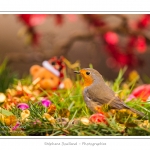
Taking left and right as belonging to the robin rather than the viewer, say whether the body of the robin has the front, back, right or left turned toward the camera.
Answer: left

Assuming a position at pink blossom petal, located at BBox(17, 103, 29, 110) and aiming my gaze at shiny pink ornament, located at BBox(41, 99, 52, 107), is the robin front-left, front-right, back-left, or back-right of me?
front-right
